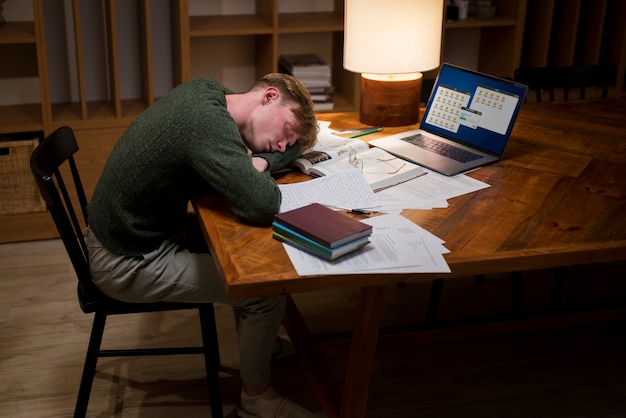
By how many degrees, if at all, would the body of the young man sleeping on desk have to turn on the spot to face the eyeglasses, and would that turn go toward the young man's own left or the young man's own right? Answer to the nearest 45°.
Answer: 0° — they already face it

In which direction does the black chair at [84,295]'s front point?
to the viewer's right

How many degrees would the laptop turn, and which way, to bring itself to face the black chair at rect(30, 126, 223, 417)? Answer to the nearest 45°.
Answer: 0° — it already faces it

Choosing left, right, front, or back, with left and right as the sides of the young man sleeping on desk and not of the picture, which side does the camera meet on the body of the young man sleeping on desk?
right

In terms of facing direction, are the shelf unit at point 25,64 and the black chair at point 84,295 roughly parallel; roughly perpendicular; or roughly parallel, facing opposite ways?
roughly perpendicular

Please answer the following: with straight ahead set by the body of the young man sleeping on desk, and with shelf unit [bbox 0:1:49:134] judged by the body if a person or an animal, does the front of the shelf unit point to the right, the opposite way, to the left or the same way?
to the right

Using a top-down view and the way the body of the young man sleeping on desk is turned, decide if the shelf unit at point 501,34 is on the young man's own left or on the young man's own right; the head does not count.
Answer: on the young man's own left

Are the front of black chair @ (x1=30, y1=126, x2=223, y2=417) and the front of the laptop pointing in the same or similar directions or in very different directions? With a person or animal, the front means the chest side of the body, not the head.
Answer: very different directions

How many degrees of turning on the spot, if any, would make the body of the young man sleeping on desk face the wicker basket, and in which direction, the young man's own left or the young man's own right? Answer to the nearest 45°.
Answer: approximately 135° to the young man's own left

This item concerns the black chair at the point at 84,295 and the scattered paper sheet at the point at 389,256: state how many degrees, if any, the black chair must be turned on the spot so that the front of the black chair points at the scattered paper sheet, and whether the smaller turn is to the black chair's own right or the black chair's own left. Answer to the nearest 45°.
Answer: approximately 45° to the black chair's own right

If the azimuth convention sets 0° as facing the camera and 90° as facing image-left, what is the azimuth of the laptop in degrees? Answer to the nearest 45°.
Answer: approximately 45°
